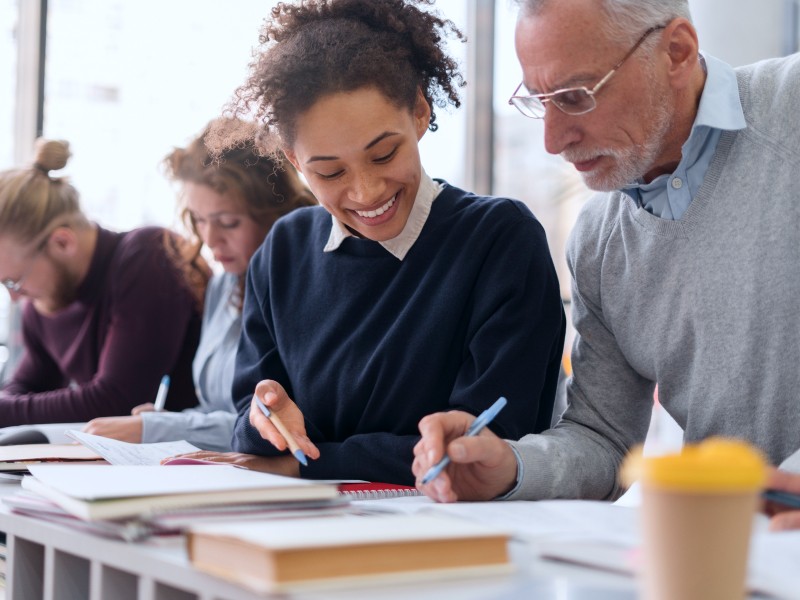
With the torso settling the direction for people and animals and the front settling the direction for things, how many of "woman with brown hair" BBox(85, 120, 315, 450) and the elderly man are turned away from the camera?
0

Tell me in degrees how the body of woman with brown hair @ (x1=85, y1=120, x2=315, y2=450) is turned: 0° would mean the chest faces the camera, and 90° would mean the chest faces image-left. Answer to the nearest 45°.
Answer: approximately 45°

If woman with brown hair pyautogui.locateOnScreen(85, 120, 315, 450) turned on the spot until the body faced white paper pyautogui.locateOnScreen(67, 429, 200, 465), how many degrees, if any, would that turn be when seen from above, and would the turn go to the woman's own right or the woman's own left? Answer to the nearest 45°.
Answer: approximately 45° to the woman's own left

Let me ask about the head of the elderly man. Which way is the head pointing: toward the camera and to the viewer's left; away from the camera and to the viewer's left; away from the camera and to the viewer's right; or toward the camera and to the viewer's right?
toward the camera and to the viewer's left

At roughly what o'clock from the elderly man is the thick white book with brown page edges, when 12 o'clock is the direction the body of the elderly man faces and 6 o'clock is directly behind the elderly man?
The thick white book with brown page edges is roughly at 11 o'clock from the elderly man.

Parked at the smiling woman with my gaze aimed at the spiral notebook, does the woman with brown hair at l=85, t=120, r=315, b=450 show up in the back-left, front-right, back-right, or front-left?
back-right

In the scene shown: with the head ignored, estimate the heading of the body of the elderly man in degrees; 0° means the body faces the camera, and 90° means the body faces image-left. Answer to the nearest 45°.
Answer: approximately 45°

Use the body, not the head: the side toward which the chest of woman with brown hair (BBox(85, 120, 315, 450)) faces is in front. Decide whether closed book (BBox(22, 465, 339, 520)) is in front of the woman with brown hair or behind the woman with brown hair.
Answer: in front
